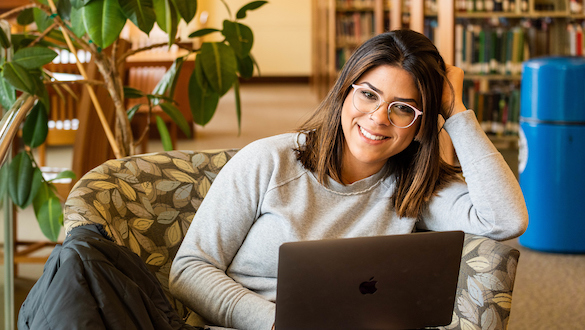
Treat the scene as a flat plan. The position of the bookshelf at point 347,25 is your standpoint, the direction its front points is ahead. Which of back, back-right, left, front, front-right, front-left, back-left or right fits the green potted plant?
front

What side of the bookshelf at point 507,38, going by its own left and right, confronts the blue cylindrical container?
front

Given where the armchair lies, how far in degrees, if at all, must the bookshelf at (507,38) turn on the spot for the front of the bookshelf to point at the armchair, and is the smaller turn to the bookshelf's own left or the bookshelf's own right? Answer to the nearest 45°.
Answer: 0° — it already faces it

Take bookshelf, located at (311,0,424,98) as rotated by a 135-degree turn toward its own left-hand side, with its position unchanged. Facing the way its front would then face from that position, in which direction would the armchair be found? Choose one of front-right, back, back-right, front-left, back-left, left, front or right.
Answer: back-right

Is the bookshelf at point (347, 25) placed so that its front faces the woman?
yes

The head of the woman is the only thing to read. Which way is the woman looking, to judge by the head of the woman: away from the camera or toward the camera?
toward the camera

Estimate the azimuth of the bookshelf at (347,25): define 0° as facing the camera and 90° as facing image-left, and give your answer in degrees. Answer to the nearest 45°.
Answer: approximately 0°

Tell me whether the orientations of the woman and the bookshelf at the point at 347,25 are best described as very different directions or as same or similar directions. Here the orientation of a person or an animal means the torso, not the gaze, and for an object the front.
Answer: same or similar directions

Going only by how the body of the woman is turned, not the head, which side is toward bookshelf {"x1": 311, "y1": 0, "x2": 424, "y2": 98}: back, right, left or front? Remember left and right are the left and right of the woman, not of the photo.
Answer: back

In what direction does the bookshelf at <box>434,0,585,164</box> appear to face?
toward the camera

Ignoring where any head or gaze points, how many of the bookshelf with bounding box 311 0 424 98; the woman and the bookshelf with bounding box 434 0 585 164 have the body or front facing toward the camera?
3

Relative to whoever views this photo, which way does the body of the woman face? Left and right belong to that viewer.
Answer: facing the viewer

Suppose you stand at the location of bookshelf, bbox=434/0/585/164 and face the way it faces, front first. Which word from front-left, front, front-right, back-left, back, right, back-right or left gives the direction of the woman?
front

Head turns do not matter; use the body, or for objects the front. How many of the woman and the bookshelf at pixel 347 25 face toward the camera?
2
